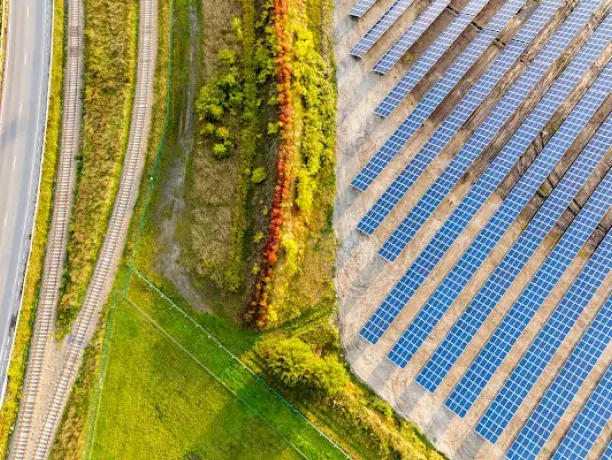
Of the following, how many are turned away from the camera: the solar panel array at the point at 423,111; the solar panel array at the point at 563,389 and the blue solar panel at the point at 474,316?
0

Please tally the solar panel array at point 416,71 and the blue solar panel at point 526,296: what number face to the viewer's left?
0

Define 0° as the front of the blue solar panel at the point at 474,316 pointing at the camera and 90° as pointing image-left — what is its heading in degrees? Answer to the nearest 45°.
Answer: approximately 315°
